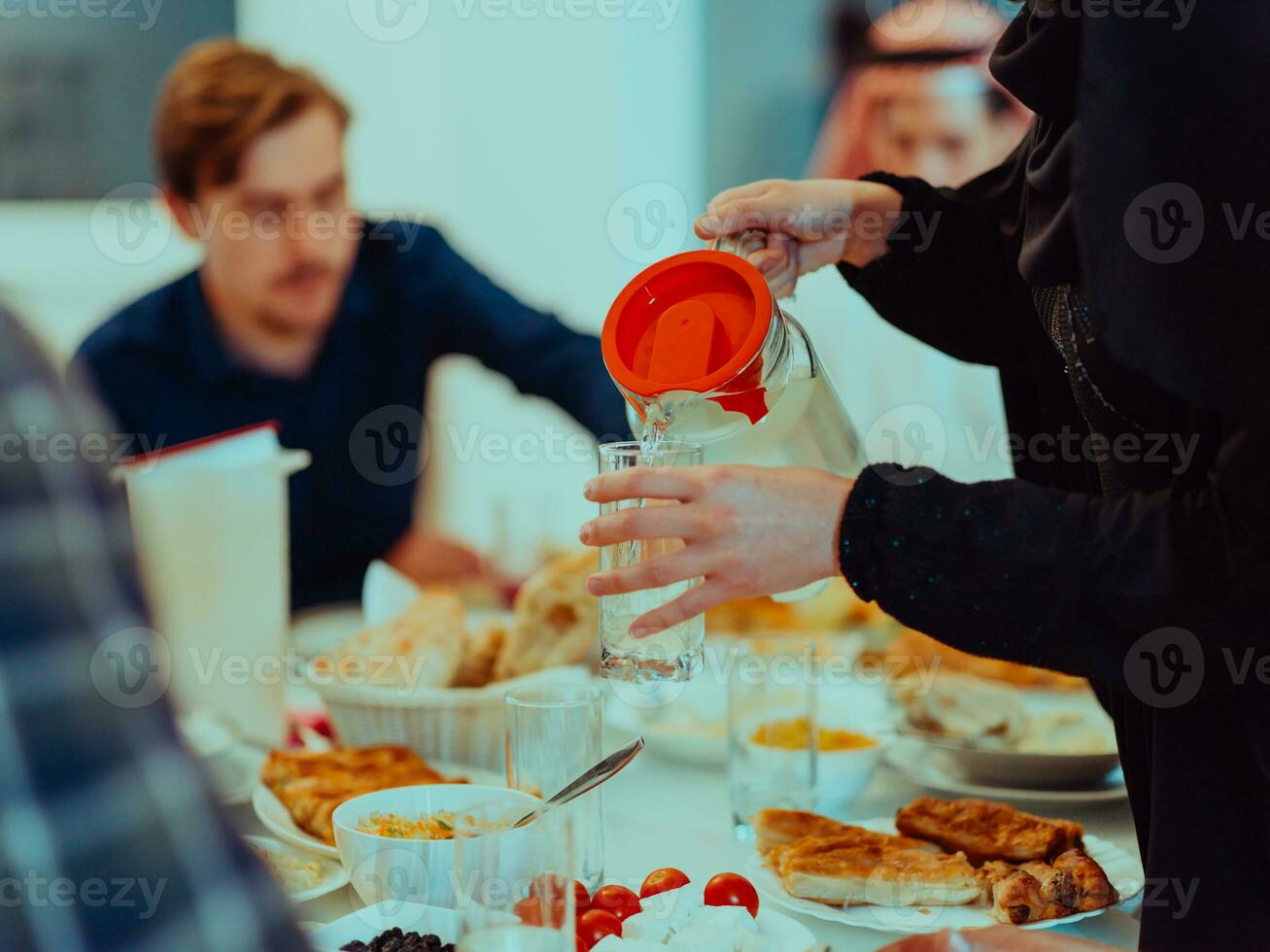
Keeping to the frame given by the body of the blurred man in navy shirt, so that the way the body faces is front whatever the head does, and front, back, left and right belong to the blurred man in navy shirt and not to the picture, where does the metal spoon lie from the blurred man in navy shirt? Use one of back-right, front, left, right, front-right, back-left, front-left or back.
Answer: front-right

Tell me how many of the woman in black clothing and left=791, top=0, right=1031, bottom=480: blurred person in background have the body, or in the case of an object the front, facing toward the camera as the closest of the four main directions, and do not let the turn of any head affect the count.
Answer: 1

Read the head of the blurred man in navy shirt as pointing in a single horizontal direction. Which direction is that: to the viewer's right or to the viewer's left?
to the viewer's right

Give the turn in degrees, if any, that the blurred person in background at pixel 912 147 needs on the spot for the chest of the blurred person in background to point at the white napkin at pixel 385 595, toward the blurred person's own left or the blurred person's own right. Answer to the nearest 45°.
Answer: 0° — they already face it

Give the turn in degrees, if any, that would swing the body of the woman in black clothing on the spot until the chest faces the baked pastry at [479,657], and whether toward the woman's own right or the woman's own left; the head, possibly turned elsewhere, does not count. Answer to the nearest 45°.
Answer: approximately 45° to the woman's own right

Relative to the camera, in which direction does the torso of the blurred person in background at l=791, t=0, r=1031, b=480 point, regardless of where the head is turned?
toward the camera

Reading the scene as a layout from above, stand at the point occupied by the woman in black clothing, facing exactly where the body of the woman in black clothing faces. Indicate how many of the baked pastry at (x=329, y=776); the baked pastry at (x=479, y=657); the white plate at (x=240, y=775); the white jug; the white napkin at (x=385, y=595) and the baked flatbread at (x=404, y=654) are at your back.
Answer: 0

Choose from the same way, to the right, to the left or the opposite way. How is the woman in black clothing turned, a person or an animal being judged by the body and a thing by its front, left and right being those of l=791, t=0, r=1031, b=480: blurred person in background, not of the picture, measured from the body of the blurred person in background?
to the right

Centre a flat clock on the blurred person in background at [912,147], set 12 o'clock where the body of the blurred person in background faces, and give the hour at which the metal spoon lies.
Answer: The metal spoon is roughly at 12 o'clock from the blurred person in background.

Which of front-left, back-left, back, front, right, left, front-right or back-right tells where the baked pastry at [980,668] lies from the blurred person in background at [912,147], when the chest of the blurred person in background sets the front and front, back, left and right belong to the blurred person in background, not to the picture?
front

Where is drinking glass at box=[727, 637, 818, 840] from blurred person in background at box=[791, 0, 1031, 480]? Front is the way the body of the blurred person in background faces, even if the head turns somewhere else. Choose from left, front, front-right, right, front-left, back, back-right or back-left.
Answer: front

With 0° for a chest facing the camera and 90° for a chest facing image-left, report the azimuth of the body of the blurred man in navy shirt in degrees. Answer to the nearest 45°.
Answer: approximately 315°

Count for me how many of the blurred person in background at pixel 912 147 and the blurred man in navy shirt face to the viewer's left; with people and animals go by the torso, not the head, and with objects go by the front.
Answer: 0

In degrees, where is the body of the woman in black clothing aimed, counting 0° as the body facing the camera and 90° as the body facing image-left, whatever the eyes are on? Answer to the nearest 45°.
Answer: approximately 90°

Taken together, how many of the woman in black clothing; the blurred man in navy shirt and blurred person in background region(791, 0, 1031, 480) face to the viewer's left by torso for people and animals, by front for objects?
1

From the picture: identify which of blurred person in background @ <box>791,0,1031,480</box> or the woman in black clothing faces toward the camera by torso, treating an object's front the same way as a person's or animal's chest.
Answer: the blurred person in background
